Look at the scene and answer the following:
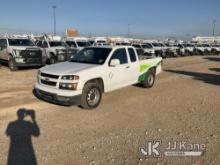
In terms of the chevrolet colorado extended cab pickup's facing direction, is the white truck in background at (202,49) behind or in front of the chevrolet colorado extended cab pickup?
behind

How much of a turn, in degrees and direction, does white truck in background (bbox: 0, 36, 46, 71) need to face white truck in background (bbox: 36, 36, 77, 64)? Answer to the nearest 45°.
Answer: approximately 90° to its left

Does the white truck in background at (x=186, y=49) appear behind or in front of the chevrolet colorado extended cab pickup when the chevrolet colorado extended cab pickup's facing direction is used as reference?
behind

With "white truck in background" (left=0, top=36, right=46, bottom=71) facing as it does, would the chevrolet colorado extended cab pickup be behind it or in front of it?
in front

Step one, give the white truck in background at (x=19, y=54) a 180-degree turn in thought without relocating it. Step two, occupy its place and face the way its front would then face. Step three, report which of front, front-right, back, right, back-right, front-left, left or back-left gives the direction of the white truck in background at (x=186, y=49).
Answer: right

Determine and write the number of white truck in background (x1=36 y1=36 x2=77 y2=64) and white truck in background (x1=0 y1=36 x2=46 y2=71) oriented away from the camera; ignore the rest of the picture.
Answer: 0

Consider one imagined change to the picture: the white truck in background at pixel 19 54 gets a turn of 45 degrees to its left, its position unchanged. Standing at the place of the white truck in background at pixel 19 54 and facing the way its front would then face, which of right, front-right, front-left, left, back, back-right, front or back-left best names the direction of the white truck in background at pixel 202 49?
front-left

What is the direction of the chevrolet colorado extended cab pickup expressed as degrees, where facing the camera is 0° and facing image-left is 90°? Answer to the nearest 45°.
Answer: approximately 45°

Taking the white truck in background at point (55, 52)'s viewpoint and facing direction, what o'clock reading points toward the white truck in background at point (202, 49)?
the white truck in background at point (202, 49) is roughly at 9 o'clock from the white truck in background at point (55, 52).

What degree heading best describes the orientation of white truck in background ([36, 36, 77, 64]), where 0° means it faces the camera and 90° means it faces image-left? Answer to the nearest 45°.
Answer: approximately 315°
